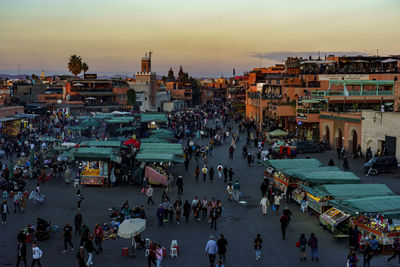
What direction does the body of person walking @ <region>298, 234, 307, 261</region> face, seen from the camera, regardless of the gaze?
away from the camera

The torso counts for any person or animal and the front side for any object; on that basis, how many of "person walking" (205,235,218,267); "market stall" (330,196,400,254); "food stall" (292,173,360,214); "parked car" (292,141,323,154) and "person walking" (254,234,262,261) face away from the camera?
2

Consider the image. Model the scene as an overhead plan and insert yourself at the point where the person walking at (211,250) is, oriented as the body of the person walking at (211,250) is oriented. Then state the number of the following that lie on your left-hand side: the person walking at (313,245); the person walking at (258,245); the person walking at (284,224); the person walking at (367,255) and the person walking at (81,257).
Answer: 1

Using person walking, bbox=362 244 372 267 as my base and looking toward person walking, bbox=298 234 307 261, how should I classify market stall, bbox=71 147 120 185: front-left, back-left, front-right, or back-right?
front-right

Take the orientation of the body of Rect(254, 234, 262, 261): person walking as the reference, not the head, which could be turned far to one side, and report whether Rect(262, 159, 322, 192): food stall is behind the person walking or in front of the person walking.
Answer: in front

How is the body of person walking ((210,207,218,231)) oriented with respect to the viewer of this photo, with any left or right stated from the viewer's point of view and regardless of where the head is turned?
facing away from the viewer

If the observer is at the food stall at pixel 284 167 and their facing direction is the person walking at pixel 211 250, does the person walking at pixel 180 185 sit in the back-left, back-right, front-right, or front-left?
front-right

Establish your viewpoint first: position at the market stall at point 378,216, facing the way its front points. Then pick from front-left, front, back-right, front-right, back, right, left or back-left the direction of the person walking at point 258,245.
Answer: front

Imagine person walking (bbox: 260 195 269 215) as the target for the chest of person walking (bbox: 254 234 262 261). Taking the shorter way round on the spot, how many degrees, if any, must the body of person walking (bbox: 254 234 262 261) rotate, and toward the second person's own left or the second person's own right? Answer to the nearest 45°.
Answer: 0° — they already face them

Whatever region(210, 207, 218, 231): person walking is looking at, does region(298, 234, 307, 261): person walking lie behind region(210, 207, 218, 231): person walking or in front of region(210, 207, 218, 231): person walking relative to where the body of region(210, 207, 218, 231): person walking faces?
behind

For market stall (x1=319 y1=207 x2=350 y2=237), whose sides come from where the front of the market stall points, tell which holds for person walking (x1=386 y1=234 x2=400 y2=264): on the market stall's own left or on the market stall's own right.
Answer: on the market stall's own left

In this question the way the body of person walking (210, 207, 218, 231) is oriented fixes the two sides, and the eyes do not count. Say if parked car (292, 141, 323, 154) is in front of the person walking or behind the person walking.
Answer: in front

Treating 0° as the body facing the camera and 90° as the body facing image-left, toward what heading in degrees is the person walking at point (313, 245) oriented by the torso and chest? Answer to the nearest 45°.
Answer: approximately 180°

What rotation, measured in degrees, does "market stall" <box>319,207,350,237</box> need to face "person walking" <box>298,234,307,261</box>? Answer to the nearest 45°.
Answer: approximately 45° to its left

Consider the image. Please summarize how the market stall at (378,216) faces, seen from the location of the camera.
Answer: facing the viewer and to the left of the viewer

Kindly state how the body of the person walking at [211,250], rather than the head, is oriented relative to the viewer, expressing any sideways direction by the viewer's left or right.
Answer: facing away from the viewer

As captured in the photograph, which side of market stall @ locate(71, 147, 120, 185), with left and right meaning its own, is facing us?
front
